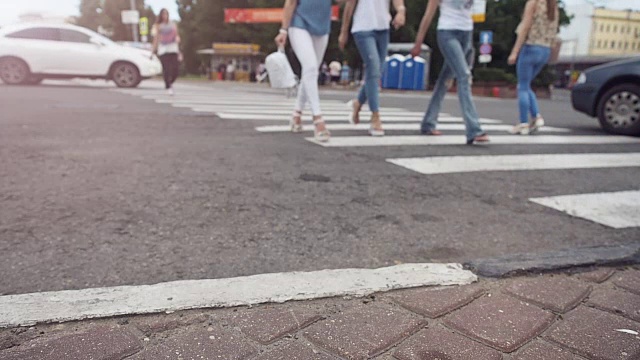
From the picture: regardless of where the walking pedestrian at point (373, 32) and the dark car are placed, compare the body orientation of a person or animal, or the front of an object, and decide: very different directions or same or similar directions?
very different directions

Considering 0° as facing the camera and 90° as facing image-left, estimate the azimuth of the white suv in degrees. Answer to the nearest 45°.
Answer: approximately 270°

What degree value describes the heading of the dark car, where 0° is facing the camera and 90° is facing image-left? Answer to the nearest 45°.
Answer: approximately 90°

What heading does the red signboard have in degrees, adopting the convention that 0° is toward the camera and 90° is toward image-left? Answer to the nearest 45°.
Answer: approximately 0°

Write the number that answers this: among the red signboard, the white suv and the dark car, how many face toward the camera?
1

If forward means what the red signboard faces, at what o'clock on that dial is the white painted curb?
The white painted curb is roughly at 12 o'clock from the red signboard.
